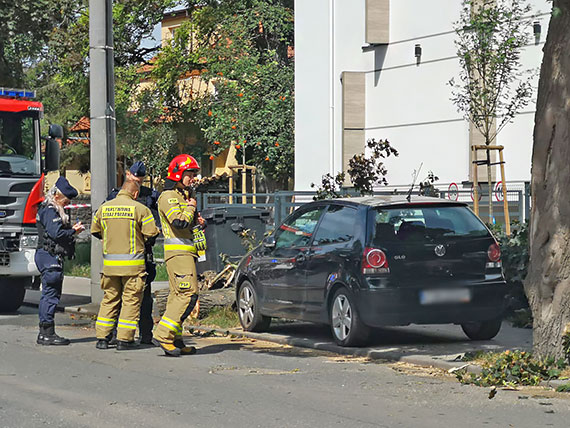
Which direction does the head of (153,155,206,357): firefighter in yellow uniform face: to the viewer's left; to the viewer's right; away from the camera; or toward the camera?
to the viewer's right

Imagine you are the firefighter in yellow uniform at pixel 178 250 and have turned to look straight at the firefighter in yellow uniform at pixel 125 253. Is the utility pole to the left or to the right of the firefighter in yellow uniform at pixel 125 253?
right

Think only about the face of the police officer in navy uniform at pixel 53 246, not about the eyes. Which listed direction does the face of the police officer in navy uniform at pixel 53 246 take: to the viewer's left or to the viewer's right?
to the viewer's right

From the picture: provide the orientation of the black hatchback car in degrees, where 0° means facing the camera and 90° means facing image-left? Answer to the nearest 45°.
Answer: approximately 135°

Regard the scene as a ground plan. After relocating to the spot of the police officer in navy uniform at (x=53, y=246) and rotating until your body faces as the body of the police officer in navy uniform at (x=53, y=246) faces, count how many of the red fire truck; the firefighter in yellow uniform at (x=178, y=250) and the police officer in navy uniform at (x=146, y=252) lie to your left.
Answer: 1

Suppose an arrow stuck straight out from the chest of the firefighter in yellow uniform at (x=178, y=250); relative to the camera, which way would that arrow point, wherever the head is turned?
to the viewer's right

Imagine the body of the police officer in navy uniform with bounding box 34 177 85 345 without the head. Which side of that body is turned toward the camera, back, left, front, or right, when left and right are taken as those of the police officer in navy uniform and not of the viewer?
right

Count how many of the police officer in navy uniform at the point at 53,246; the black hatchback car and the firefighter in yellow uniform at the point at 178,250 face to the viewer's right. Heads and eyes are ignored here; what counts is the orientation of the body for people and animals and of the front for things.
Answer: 2
